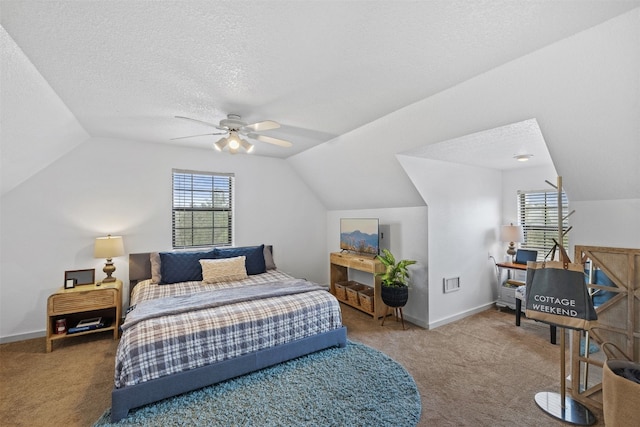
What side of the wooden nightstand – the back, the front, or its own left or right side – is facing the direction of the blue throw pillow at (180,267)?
left

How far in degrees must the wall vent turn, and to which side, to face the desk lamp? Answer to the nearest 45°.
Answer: approximately 90° to its left

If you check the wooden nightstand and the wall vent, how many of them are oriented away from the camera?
0

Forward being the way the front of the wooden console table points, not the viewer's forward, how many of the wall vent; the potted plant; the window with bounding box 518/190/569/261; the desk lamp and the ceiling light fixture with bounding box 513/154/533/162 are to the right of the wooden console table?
0

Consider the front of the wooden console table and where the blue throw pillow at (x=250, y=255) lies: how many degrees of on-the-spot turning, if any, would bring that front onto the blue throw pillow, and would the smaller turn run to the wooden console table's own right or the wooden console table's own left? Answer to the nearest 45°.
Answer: approximately 45° to the wooden console table's own right

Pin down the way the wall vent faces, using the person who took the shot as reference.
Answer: facing the viewer and to the right of the viewer

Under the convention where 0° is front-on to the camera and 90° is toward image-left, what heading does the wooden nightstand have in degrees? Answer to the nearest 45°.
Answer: approximately 0°

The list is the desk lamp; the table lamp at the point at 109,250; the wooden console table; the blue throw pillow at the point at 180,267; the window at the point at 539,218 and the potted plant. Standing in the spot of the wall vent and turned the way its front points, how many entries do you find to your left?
2

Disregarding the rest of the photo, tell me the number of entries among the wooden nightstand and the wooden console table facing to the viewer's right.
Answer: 0

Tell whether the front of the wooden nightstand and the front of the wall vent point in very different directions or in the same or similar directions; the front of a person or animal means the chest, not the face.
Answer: same or similar directions

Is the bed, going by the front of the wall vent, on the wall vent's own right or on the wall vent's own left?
on the wall vent's own right

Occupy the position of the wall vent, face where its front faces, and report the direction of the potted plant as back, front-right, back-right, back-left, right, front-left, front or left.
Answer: right

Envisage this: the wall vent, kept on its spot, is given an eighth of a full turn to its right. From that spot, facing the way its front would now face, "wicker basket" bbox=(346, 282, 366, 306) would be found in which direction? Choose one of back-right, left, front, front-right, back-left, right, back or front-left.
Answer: right

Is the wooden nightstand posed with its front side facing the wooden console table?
no

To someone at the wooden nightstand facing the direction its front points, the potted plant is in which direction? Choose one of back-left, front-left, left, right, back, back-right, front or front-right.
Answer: front-left

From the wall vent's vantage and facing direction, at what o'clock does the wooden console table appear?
The wooden console table is roughly at 4 o'clock from the wall vent.

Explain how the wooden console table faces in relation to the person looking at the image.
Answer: facing the viewer and to the left of the viewer

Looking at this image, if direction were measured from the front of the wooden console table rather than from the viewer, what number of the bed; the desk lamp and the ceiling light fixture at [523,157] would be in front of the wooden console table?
1

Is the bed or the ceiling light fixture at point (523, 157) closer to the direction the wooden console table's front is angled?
the bed

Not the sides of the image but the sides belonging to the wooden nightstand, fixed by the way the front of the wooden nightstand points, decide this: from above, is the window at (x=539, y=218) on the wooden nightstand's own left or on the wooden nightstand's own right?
on the wooden nightstand's own left
